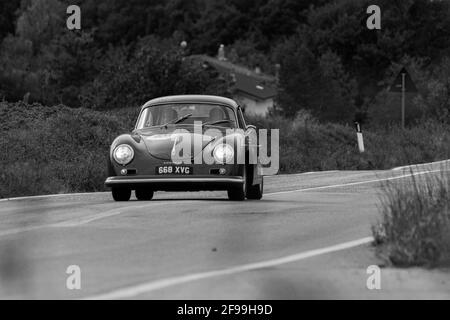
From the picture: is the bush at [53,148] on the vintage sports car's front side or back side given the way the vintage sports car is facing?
on the back side

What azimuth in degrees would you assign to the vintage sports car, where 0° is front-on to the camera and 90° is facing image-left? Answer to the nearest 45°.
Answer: approximately 0°

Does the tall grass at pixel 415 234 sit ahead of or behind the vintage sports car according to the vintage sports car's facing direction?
ahead

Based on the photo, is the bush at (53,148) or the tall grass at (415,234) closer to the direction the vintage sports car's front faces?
the tall grass
